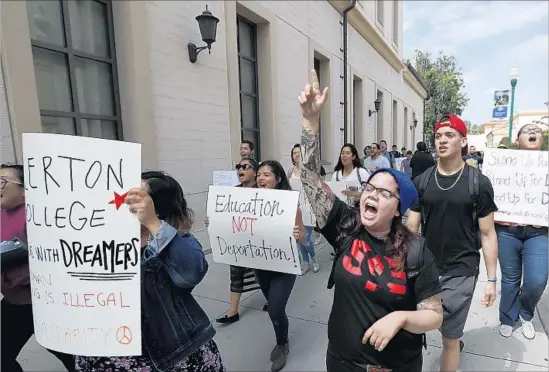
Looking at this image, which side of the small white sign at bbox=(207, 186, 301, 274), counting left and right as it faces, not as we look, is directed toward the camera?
front

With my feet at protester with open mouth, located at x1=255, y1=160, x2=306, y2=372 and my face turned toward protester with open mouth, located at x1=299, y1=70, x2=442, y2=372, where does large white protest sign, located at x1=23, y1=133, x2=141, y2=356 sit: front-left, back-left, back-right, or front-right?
front-right

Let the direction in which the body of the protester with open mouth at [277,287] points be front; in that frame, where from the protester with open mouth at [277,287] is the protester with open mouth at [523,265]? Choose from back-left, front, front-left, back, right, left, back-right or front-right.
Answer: back-left

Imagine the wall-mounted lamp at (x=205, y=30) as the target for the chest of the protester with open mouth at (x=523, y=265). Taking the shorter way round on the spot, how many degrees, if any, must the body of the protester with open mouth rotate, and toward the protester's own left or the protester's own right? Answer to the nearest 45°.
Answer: approximately 90° to the protester's own right

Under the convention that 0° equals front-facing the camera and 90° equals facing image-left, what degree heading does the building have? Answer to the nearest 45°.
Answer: approximately 315°

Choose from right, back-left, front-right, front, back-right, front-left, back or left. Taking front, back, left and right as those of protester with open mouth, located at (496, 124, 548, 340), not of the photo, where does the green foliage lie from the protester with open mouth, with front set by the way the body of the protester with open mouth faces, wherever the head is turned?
back

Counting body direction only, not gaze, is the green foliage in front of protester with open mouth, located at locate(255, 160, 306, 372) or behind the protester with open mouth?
behind

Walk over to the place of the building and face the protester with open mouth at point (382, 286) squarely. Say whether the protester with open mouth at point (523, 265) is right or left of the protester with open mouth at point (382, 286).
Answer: left

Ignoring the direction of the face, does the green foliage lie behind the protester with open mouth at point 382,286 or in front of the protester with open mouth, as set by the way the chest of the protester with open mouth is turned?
behind

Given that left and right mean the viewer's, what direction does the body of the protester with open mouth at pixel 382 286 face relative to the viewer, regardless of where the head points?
facing the viewer and to the left of the viewer

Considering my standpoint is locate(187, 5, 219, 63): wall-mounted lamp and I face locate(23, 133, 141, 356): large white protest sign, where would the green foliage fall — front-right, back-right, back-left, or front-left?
back-left

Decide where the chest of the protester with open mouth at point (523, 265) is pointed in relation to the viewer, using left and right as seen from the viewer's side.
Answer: facing the viewer

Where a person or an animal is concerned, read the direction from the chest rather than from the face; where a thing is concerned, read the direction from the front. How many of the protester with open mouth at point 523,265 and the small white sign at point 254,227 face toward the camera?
2

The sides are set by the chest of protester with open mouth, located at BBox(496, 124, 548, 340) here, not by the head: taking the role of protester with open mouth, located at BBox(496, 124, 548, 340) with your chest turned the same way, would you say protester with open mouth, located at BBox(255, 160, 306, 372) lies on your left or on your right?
on your right
